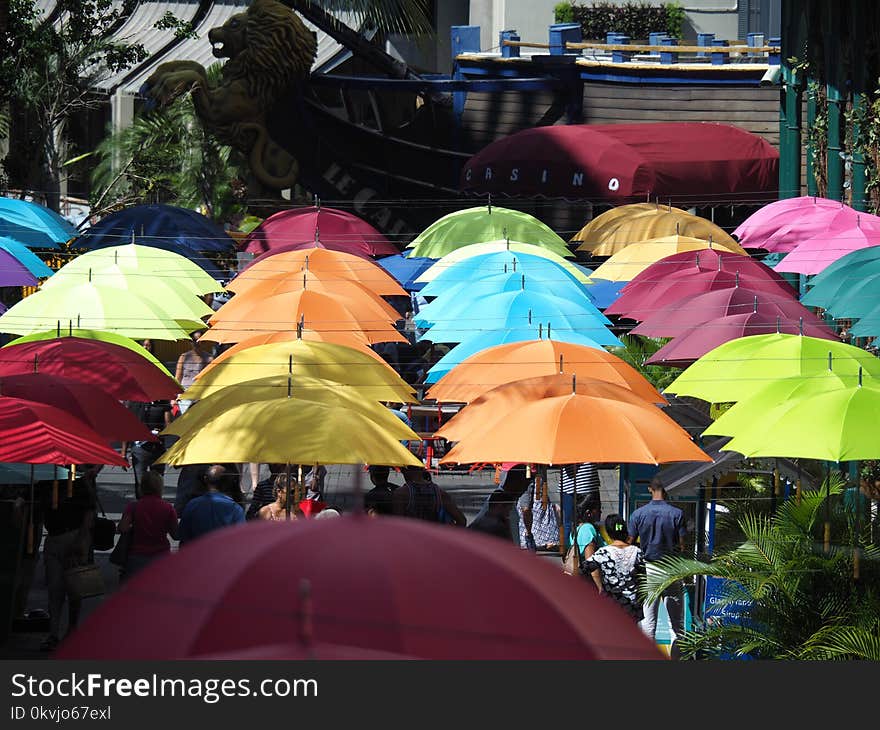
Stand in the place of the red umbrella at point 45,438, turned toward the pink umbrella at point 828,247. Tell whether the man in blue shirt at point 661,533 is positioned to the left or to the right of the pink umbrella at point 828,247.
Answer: right

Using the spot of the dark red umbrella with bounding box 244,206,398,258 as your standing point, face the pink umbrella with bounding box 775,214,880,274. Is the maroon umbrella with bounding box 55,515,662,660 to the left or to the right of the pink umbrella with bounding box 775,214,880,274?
right

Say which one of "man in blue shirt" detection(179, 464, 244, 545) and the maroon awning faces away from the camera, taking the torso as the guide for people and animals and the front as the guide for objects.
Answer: the man in blue shirt

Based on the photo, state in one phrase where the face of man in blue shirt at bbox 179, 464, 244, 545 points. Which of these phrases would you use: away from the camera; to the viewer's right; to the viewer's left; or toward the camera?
away from the camera

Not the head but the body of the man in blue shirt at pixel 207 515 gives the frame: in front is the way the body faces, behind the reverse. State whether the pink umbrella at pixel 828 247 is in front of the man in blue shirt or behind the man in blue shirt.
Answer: in front

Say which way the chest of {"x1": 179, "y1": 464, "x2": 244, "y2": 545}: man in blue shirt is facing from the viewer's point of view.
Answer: away from the camera

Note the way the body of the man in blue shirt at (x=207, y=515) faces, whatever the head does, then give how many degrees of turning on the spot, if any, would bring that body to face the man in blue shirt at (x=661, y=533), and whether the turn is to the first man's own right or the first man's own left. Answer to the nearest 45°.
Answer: approximately 90° to the first man's own right
